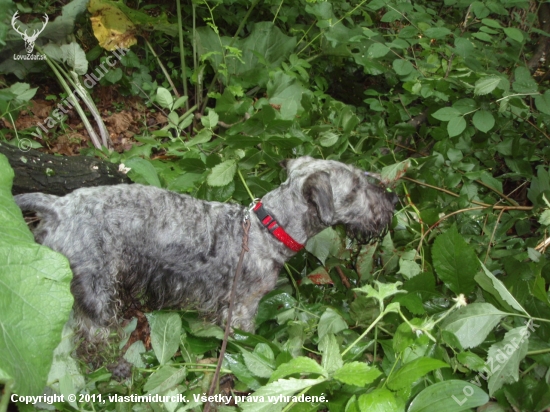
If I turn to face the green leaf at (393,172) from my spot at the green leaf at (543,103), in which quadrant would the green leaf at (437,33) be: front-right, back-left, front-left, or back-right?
front-right

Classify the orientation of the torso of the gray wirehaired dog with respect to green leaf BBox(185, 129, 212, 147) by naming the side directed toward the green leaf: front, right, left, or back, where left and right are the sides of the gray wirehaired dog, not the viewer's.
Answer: left

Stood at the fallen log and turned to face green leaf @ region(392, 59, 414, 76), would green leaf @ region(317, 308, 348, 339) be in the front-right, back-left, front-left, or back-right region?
front-right

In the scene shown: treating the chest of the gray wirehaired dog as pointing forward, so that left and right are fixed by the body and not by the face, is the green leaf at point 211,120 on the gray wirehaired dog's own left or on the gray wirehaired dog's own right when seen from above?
on the gray wirehaired dog's own left

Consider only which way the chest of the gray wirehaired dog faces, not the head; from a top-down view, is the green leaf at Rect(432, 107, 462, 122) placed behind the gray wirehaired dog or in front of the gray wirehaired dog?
in front

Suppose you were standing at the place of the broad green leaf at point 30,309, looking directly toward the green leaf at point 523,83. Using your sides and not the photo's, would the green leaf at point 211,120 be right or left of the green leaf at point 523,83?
left

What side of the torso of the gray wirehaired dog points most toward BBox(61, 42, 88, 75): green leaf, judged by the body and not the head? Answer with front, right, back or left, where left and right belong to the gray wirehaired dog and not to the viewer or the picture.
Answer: left

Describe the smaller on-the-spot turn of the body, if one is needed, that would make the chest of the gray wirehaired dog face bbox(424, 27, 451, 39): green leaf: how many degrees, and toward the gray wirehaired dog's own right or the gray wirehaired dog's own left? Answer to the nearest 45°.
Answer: approximately 45° to the gray wirehaired dog's own left

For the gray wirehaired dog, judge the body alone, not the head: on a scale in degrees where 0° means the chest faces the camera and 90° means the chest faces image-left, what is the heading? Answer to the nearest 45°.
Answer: approximately 270°

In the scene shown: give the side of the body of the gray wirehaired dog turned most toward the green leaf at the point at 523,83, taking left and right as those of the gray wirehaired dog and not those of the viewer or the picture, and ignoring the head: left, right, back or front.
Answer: front

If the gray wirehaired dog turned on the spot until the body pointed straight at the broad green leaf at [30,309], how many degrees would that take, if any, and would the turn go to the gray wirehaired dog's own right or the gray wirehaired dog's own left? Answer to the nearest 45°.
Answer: approximately 90° to the gray wirehaired dog's own right

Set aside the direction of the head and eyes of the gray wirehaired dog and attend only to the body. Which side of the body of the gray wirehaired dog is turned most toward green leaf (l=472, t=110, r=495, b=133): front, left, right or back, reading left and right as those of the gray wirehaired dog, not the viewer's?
front

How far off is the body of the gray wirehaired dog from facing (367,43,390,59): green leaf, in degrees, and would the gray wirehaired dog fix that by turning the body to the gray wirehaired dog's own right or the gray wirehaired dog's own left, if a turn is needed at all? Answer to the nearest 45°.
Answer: approximately 45° to the gray wirehaired dog's own left

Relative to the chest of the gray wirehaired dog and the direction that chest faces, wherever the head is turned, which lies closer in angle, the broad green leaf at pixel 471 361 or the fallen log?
the broad green leaf
